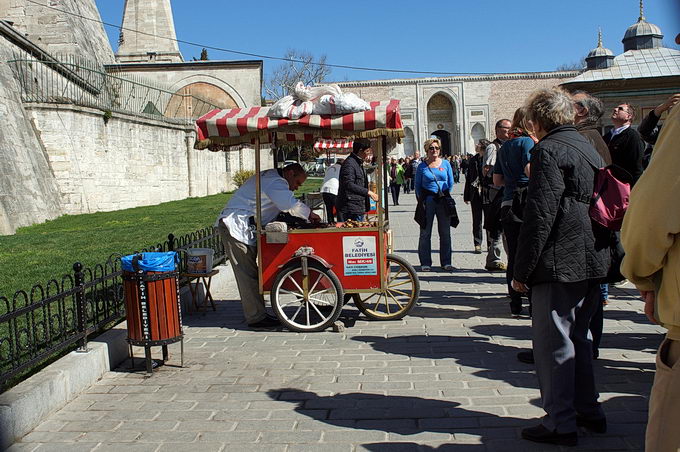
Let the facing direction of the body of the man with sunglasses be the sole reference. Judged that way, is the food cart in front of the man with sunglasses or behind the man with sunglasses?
in front

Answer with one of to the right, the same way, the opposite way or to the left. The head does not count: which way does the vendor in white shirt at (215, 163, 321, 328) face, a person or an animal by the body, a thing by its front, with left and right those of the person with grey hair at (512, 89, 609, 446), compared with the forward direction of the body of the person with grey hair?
to the right

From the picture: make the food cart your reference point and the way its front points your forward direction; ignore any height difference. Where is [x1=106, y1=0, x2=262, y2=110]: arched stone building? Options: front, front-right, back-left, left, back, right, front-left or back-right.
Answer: left

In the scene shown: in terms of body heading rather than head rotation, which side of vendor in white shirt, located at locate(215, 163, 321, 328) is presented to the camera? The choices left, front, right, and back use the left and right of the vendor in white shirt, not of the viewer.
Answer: right

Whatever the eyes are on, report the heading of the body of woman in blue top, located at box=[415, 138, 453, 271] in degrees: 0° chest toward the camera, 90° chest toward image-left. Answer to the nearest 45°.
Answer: approximately 0°

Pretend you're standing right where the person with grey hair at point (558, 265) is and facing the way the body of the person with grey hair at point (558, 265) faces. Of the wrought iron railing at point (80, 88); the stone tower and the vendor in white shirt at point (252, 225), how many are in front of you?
3

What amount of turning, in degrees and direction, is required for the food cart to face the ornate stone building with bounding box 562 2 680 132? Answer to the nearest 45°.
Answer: approximately 45° to its left

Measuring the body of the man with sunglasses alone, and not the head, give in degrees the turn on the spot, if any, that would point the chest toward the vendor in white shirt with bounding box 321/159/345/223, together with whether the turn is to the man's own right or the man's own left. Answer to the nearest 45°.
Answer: approximately 90° to the man's own right

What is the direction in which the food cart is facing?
to the viewer's right
